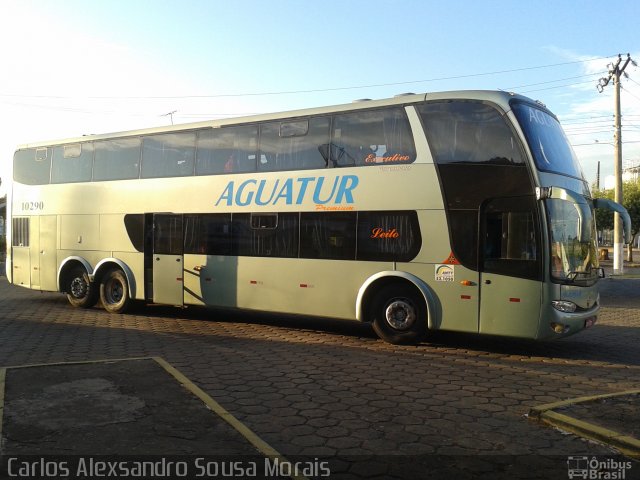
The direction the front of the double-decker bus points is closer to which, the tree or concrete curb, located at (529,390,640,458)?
the concrete curb

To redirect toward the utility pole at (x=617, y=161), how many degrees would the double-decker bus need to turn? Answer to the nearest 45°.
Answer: approximately 90° to its left

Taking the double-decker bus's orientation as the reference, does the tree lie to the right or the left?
on its left

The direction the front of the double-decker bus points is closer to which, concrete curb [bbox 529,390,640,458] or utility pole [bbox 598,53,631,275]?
the concrete curb

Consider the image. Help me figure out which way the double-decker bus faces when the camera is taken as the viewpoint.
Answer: facing the viewer and to the right of the viewer

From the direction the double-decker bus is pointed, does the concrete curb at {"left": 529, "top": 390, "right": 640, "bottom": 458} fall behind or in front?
in front
